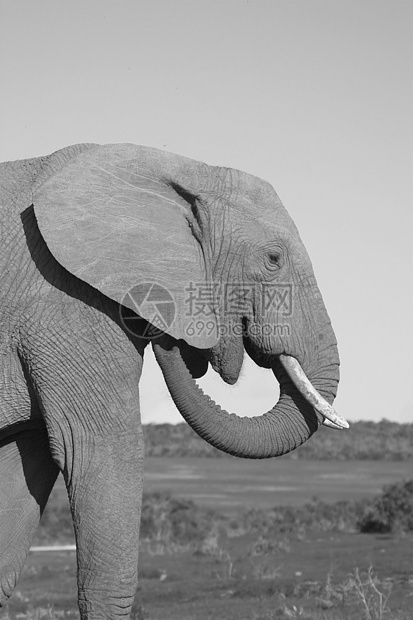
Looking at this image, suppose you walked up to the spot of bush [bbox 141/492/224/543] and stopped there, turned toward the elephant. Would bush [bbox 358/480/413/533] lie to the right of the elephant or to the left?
left

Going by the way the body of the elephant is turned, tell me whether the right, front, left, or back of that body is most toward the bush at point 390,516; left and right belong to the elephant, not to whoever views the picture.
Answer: left

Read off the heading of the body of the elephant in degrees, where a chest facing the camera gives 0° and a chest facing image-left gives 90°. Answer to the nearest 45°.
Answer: approximately 270°

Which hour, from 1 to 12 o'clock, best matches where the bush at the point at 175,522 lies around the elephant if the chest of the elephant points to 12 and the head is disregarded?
The bush is roughly at 9 o'clock from the elephant.
